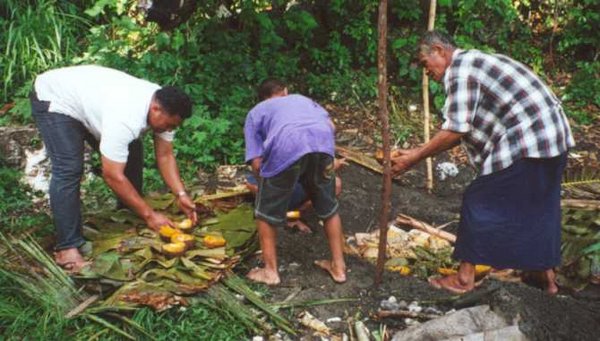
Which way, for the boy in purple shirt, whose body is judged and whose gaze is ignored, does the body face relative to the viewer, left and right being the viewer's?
facing away from the viewer and to the left of the viewer

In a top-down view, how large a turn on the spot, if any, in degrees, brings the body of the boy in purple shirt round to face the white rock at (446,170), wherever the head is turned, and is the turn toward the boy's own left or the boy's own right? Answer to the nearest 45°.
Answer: approximately 90° to the boy's own right

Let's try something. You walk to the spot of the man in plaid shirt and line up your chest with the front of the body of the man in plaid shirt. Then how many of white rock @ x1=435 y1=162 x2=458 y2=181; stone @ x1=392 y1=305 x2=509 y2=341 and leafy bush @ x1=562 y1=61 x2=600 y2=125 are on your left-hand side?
1

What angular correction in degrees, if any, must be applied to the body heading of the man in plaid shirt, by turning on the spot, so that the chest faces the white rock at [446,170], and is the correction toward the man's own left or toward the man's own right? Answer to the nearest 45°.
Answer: approximately 90° to the man's own right

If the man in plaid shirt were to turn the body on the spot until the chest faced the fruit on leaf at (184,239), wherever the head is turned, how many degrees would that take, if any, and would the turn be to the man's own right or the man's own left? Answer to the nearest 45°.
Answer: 0° — they already face it

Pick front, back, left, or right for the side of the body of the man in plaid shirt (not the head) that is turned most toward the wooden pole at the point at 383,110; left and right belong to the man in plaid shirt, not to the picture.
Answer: front

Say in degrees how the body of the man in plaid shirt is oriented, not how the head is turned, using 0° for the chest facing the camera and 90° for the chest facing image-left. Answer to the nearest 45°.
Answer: approximately 90°

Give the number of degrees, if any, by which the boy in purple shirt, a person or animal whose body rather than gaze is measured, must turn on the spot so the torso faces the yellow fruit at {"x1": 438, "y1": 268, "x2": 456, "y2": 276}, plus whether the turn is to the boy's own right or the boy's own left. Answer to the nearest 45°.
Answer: approximately 135° to the boy's own right

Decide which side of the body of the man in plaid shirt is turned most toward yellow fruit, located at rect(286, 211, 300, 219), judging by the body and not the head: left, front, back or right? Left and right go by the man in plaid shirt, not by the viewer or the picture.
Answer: front

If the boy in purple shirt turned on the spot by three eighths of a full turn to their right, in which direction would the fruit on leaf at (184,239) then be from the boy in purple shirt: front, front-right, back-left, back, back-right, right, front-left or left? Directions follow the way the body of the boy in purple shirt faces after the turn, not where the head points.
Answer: back

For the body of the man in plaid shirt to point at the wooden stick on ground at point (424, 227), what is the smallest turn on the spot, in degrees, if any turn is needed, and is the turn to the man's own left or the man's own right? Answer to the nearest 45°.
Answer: approximately 45° to the man's own right

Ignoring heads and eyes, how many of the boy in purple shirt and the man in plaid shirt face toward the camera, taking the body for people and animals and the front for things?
0
